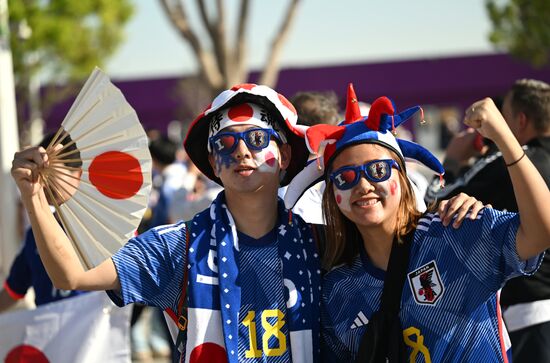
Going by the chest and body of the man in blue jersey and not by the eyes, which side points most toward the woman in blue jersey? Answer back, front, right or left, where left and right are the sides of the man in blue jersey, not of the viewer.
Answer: left

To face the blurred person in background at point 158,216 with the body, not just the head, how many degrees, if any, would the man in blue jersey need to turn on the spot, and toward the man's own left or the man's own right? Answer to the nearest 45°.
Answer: approximately 180°

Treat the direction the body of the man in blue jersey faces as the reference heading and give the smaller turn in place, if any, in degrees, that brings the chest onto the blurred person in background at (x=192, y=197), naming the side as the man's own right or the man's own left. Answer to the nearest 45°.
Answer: approximately 180°

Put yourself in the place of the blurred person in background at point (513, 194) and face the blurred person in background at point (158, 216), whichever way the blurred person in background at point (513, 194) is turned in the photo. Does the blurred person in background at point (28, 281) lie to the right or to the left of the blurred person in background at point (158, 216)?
left

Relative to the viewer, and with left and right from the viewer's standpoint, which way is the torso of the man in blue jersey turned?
facing the viewer

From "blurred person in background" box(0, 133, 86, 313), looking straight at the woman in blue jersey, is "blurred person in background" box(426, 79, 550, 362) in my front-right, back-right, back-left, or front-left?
front-left

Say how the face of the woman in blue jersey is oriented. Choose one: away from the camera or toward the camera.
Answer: toward the camera

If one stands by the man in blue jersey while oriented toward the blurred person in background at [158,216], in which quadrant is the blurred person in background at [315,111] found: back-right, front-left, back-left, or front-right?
front-right

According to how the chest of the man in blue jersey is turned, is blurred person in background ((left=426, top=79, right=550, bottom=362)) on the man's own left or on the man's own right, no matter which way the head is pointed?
on the man's own left

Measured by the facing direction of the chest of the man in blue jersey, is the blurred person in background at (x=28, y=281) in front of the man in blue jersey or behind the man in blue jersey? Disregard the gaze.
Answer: behind

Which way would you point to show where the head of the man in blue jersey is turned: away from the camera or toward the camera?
toward the camera
